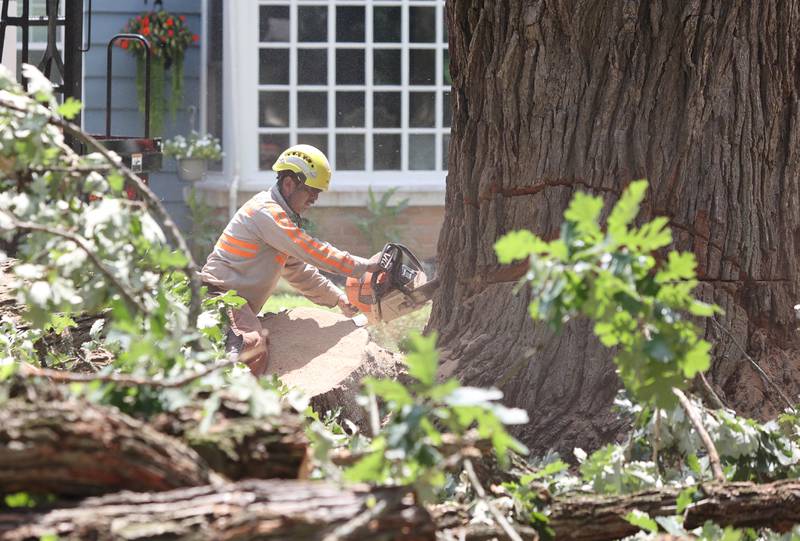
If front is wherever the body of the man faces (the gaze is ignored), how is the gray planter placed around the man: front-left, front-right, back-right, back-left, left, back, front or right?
left

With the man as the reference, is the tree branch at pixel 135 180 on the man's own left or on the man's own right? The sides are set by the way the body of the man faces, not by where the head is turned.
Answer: on the man's own right

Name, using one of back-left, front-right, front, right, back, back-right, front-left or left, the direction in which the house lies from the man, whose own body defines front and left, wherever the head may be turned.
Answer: left

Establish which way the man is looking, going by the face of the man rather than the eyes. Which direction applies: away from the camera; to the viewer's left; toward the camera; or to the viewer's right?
to the viewer's right

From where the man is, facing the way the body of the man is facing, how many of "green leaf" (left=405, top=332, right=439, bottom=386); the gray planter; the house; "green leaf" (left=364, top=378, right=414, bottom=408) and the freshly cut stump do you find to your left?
2

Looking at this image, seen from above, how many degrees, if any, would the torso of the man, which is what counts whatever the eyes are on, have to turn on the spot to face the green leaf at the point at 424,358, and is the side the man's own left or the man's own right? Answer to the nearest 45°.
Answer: approximately 90° to the man's own right

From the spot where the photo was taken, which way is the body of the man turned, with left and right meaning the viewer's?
facing to the right of the viewer

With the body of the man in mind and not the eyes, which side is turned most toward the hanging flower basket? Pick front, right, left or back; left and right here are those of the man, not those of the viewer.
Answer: left

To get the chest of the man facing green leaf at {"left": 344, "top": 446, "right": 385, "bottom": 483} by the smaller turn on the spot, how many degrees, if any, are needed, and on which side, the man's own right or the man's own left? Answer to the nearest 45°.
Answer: approximately 90° to the man's own right

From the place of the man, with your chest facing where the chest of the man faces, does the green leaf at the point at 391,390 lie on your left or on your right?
on your right

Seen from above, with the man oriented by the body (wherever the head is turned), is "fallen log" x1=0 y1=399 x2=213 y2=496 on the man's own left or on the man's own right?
on the man's own right

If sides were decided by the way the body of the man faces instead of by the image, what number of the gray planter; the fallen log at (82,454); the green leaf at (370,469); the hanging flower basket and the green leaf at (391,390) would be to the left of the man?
2

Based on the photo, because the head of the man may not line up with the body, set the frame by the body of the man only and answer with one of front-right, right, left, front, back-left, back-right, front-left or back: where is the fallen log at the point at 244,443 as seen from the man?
right
